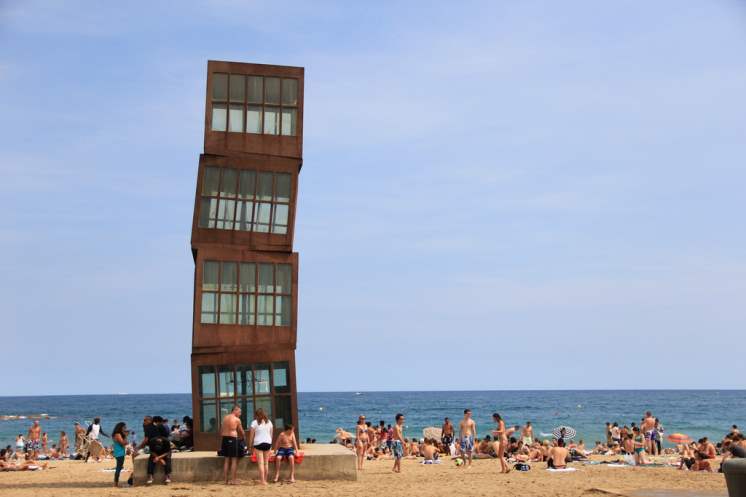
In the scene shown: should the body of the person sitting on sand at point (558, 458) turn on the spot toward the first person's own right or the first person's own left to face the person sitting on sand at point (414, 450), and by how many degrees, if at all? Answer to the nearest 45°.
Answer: approximately 45° to the first person's own left

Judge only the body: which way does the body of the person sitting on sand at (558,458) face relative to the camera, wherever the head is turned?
away from the camera

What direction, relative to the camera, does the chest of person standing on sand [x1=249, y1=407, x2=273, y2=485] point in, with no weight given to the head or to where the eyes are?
away from the camera

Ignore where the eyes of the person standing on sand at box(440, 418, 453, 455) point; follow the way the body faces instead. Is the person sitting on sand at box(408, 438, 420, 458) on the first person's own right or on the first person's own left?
on the first person's own right

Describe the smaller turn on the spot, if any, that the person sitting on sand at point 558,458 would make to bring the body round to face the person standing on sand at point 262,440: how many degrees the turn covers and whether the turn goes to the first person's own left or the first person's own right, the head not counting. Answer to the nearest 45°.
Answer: approximately 135° to the first person's own left
